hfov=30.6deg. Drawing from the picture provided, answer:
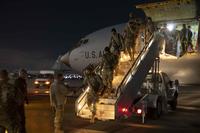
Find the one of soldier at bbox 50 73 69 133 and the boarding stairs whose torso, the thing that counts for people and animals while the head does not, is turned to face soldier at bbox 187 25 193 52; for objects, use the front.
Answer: soldier at bbox 50 73 69 133

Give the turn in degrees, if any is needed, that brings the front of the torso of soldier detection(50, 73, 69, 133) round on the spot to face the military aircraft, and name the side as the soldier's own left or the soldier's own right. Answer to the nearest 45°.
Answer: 0° — they already face it

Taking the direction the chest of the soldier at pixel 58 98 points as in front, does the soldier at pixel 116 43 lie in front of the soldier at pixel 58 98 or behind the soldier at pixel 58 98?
in front

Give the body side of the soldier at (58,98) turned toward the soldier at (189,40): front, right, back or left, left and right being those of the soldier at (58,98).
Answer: front

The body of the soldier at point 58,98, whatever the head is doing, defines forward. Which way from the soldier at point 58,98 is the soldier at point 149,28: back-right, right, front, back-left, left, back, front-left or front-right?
front

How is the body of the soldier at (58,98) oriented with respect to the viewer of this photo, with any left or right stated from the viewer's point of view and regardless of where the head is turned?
facing away from the viewer and to the right of the viewer
